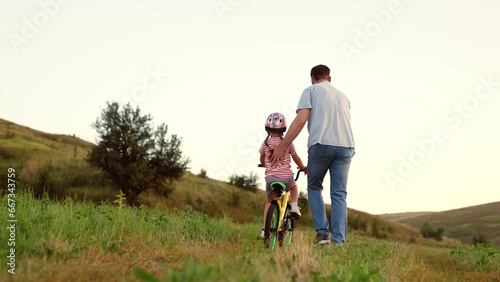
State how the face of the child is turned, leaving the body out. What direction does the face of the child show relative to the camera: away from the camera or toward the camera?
away from the camera

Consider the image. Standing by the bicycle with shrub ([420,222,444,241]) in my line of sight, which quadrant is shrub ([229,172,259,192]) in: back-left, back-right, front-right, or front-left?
front-left

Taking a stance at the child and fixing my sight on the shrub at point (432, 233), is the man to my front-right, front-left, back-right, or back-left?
front-right

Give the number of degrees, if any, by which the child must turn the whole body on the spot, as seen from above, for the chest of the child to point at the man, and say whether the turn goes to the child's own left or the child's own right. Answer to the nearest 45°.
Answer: approximately 45° to the child's own right

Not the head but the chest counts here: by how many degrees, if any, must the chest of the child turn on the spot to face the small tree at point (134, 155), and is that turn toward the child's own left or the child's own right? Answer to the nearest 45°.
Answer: approximately 45° to the child's own left

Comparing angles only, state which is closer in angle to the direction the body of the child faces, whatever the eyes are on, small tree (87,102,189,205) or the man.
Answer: the small tree

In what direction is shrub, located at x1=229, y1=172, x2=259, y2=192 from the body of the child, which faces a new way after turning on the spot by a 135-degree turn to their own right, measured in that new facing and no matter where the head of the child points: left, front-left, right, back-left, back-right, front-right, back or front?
back-left

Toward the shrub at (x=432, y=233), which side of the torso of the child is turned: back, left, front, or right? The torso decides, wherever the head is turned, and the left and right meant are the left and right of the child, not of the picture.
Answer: front

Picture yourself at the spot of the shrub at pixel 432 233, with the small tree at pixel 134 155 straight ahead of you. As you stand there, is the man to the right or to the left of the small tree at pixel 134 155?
left

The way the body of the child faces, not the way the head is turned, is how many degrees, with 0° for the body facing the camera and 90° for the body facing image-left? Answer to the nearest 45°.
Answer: approximately 180°

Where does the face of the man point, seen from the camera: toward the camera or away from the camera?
away from the camera
